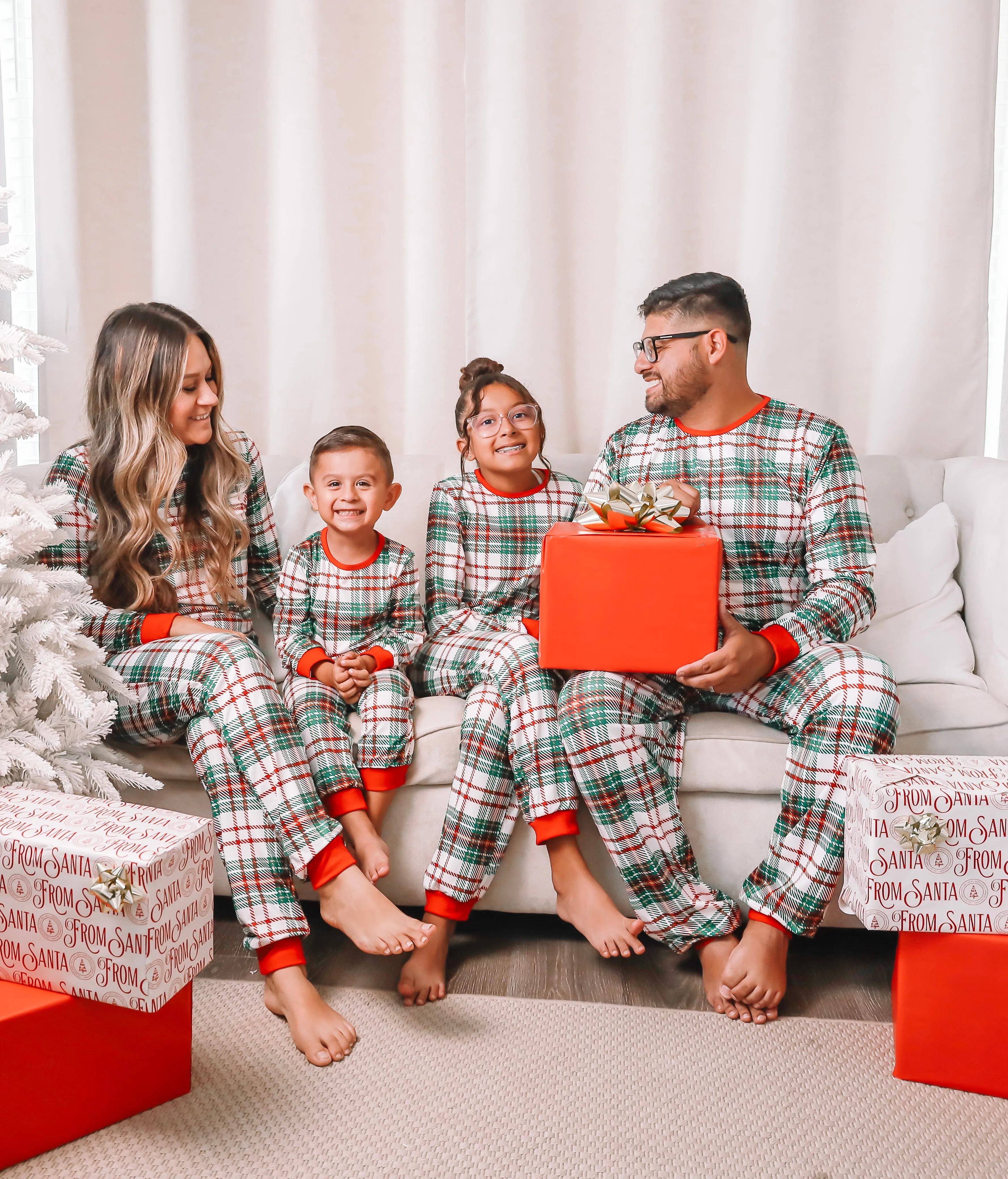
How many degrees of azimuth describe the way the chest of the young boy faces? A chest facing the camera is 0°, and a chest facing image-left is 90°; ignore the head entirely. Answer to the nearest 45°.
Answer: approximately 0°

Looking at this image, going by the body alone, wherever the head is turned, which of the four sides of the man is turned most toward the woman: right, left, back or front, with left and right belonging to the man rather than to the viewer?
right

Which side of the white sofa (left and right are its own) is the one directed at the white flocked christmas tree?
right

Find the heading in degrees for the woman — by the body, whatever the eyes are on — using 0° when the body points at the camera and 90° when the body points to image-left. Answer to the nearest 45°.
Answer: approximately 315°

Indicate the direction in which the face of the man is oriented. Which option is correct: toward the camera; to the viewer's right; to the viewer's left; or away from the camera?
to the viewer's left

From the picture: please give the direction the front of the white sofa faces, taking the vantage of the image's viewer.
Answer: facing the viewer

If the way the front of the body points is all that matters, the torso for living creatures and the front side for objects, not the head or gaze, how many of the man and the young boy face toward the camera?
2

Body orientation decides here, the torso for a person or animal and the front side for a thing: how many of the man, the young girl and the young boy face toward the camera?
3

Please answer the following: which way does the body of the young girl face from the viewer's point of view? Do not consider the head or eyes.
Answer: toward the camera
